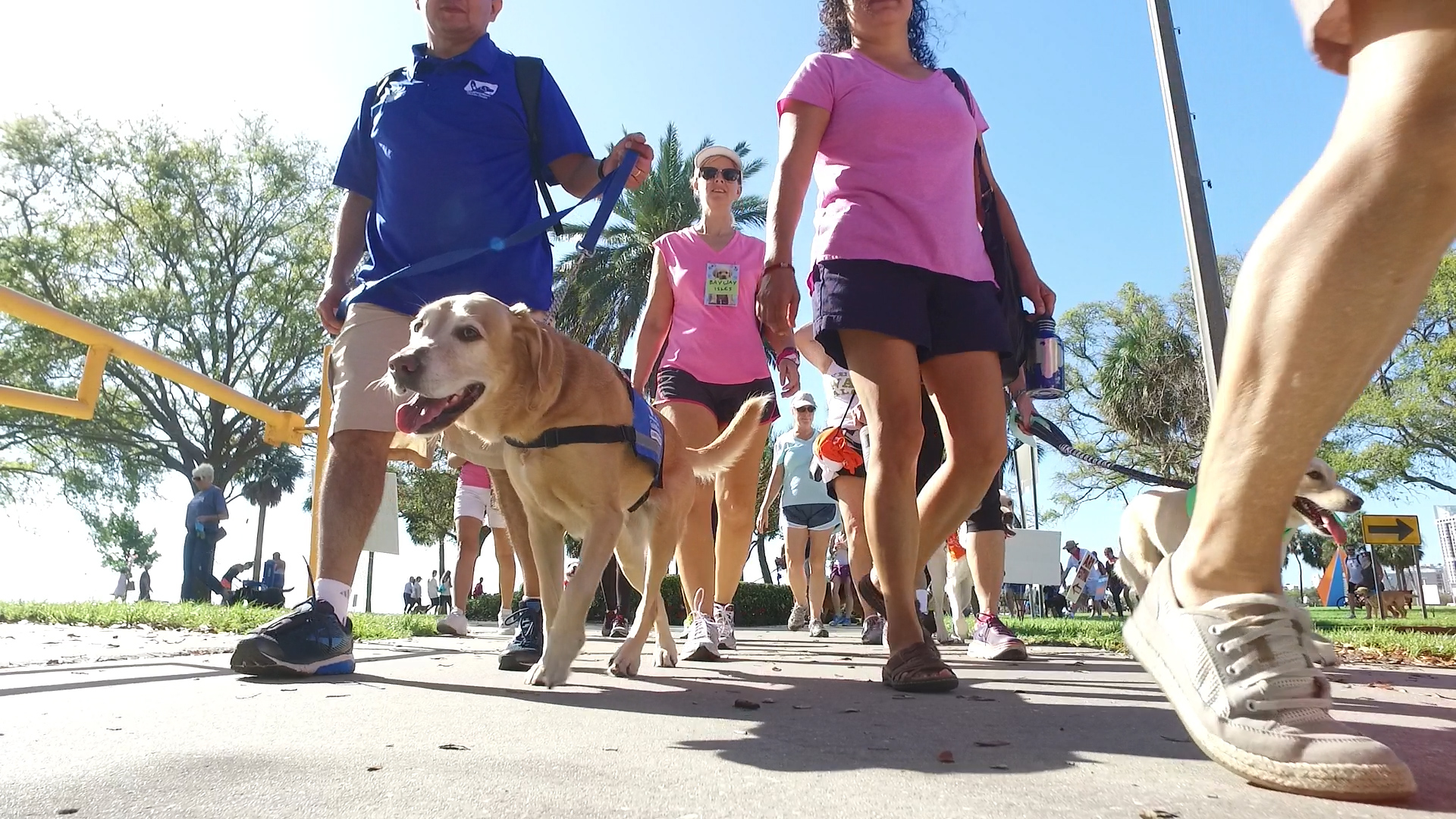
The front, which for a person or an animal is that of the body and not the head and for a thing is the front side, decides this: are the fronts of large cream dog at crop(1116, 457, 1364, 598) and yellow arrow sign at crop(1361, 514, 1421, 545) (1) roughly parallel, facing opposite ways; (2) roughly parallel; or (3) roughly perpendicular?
roughly perpendicular

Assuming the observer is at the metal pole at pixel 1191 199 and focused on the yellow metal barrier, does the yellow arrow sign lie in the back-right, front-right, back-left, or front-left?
back-right

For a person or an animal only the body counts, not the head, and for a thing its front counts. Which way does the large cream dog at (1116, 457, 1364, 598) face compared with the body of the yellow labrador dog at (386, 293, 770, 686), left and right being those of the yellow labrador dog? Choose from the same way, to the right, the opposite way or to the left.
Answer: to the left

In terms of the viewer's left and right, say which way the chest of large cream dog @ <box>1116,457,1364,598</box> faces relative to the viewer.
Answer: facing to the right of the viewer

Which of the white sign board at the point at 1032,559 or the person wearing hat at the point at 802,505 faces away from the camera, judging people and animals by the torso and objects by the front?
the white sign board

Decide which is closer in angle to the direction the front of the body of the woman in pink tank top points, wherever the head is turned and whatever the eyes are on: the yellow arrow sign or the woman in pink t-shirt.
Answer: the woman in pink t-shirt

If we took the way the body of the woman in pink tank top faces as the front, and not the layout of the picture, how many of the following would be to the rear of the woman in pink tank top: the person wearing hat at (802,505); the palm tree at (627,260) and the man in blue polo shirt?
2

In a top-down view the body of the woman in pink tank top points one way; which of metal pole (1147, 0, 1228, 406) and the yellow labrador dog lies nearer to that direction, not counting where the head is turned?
the yellow labrador dog

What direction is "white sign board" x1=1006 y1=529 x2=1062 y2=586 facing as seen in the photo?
away from the camera
